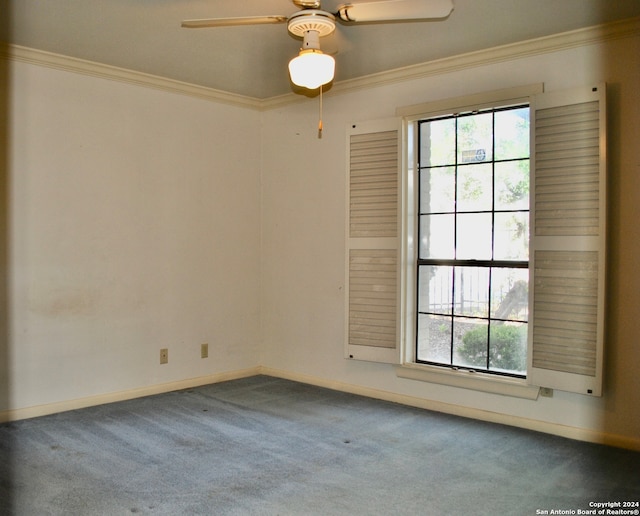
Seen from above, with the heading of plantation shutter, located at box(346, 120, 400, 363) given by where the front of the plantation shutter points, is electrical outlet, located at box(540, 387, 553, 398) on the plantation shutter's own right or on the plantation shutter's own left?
on the plantation shutter's own left

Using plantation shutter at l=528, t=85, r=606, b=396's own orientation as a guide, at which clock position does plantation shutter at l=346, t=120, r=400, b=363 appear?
plantation shutter at l=346, t=120, r=400, b=363 is roughly at 2 o'clock from plantation shutter at l=528, t=85, r=606, b=396.

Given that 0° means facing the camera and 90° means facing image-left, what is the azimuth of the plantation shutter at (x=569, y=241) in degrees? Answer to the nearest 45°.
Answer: approximately 45°

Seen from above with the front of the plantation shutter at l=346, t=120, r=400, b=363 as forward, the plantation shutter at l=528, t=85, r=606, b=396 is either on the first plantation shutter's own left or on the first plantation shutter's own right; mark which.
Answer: on the first plantation shutter's own left

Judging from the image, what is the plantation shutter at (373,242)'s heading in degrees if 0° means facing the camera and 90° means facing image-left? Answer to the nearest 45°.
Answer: approximately 45°

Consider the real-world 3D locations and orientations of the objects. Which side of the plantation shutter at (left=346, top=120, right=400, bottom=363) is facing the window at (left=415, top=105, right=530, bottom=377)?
left

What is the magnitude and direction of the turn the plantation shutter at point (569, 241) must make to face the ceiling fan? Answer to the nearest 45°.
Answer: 0° — it already faces it
